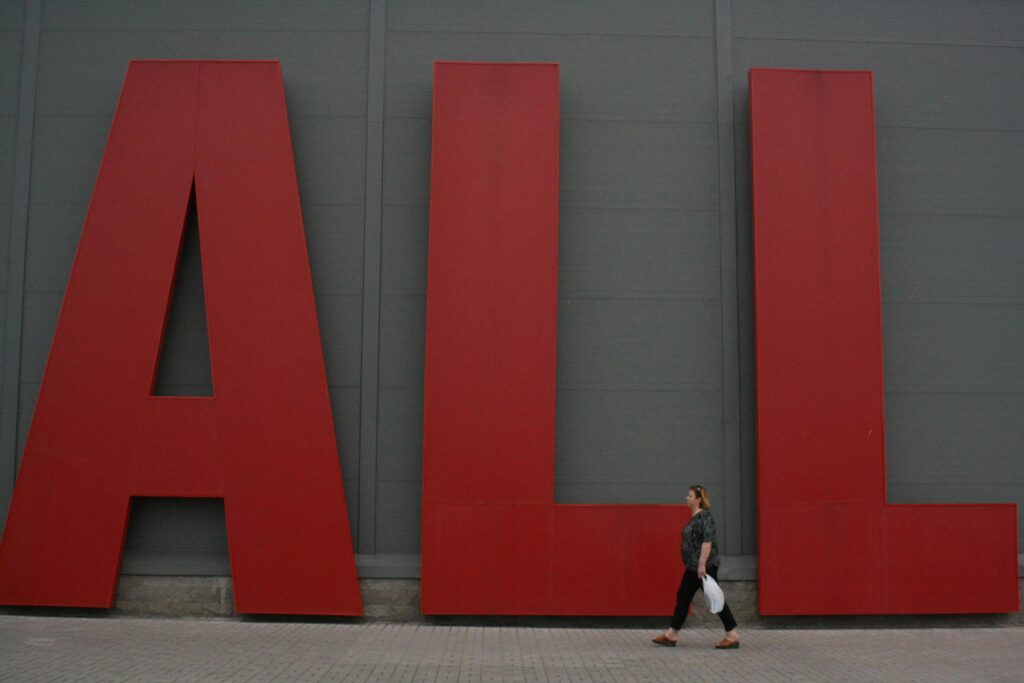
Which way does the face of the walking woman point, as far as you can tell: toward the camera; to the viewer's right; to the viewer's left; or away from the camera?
to the viewer's left

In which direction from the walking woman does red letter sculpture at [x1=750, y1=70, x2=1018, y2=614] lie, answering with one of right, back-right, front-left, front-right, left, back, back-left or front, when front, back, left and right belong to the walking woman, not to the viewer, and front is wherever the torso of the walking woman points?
back-right

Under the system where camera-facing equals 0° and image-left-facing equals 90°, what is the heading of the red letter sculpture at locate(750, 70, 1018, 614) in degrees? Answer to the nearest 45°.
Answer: approximately 0°

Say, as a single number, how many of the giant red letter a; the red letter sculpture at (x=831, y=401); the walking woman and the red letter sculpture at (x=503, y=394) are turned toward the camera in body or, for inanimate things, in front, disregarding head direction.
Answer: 3

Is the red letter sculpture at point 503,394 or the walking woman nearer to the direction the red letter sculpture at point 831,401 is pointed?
the walking woman

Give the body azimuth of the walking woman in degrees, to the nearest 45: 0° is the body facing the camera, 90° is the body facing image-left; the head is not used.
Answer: approximately 90°

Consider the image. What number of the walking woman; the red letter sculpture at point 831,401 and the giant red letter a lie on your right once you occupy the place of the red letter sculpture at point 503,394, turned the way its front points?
1

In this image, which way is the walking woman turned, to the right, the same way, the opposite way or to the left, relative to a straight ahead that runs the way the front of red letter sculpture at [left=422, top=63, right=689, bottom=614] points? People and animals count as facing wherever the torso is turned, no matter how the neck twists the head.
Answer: to the right

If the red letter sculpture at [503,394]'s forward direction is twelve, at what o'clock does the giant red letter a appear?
The giant red letter a is roughly at 3 o'clock from the red letter sculpture.

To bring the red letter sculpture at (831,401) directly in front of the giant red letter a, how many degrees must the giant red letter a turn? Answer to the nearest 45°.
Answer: approximately 90° to its left

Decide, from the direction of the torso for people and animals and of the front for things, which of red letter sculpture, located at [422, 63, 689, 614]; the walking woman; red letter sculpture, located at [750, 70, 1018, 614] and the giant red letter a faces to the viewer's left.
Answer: the walking woman

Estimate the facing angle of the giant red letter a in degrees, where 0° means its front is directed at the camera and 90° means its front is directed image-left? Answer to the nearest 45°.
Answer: approximately 0°

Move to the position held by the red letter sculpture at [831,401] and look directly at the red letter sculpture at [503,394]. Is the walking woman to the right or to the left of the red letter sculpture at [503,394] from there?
left
